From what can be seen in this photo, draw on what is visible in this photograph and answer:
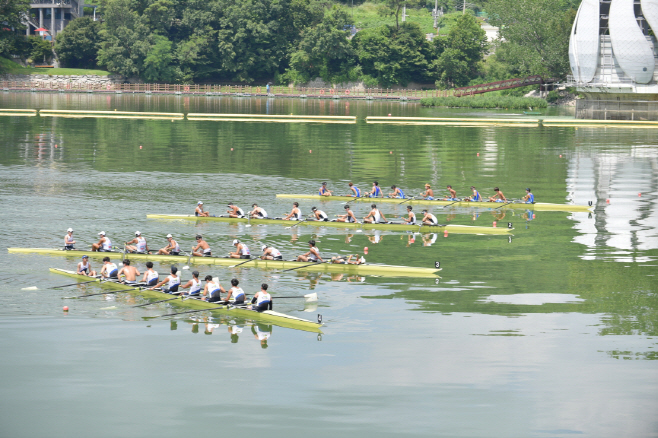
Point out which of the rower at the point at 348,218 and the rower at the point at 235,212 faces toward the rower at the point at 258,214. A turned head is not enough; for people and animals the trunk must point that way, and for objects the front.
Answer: the rower at the point at 348,218

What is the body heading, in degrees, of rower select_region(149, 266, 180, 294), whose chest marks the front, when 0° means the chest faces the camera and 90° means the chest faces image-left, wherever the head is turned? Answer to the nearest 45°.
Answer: approximately 135°

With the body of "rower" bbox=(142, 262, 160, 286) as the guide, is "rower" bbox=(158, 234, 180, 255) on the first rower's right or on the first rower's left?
on the first rower's right

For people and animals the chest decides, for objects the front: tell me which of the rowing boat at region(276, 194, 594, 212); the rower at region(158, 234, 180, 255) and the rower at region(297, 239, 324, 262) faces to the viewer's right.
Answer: the rowing boat

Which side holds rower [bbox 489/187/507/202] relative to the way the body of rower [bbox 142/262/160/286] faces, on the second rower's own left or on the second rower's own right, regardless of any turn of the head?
on the second rower's own right

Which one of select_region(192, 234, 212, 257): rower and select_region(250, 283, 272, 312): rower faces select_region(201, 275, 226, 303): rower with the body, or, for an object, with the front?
select_region(250, 283, 272, 312): rower

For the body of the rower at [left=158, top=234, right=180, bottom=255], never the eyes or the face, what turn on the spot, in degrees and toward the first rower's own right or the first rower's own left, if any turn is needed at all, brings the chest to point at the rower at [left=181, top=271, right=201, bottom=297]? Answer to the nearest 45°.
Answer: approximately 90° to the first rower's own left

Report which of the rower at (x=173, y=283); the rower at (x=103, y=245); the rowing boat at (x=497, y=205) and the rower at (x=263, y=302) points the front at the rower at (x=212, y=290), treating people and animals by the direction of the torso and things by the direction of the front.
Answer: the rower at (x=263, y=302)

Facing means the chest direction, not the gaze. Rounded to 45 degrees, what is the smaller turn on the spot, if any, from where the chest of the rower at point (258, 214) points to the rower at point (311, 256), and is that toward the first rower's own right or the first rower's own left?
approximately 90° to the first rower's own left

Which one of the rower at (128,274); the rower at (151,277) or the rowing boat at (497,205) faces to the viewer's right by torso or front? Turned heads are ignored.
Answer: the rowing boat

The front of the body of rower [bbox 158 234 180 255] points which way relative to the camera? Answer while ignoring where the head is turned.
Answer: to the viewer's left

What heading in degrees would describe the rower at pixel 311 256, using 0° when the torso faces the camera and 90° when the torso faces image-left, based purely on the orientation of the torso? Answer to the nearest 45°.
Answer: approximately 90°
